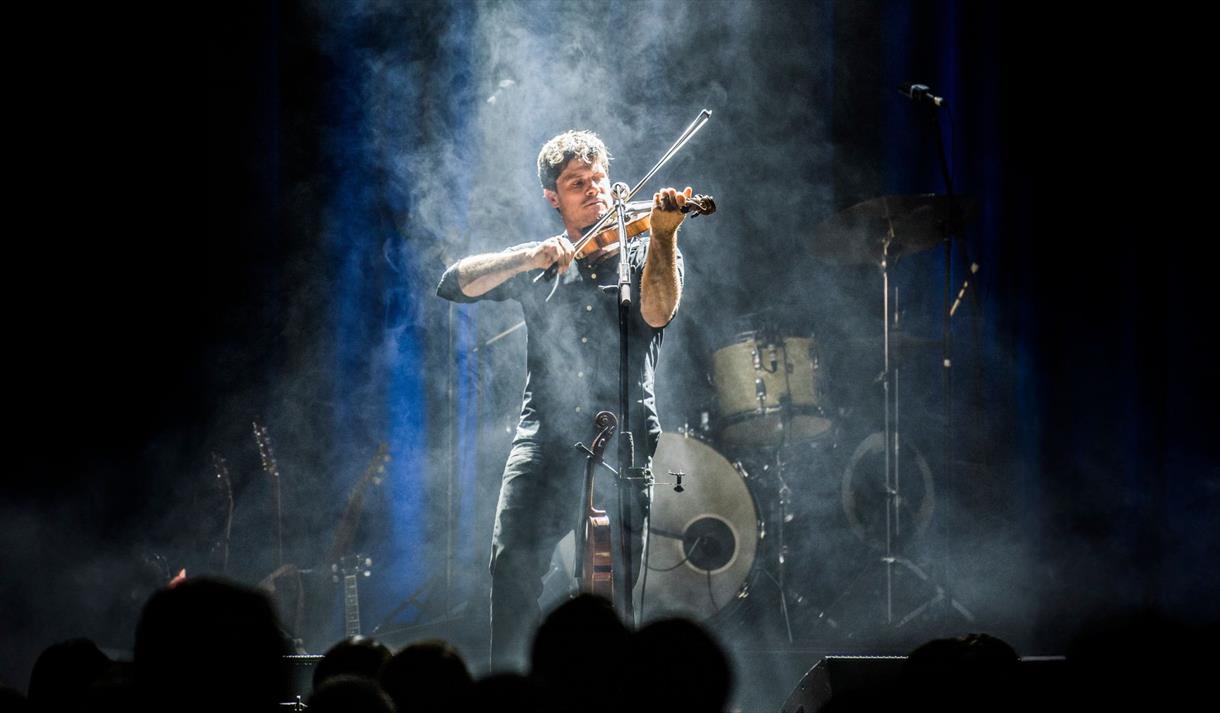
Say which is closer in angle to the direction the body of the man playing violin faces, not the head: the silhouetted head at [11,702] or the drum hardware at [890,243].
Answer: the silhouetted head

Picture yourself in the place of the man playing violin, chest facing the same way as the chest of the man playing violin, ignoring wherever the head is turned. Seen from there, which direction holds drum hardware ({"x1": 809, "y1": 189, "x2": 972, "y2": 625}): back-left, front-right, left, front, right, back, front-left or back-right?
back-left

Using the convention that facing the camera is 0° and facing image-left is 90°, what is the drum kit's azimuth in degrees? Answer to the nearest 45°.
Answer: approximately 45°

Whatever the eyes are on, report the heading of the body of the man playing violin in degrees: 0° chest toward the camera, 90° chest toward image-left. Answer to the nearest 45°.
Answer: approximately 0°
